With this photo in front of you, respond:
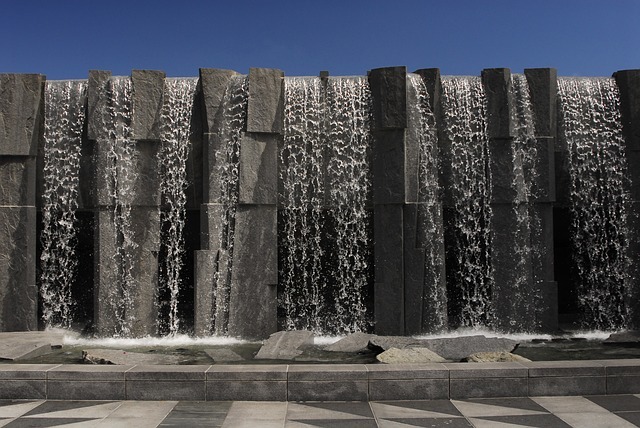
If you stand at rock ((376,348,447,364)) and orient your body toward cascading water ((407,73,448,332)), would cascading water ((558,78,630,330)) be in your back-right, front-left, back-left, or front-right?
front-right

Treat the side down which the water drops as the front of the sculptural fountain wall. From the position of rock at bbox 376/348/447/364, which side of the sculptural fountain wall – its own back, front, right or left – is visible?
front

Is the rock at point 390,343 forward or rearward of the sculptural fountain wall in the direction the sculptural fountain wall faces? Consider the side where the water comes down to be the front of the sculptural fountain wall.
forward

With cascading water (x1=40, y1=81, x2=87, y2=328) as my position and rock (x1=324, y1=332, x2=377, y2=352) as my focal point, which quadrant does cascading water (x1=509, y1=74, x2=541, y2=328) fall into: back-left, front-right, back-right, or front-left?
front-left

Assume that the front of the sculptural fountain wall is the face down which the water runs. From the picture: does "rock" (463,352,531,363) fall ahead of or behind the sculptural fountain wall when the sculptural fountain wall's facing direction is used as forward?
ahead

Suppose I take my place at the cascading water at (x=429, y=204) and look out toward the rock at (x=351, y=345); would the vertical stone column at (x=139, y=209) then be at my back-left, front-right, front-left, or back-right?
front-right

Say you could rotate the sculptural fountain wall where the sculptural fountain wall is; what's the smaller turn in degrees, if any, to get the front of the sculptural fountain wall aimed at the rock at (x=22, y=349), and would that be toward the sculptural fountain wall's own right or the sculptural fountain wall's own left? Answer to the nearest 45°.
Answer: approximately 45° to the sculptural fountain wall's own right

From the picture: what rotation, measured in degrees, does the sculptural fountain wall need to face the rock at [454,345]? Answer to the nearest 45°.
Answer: approximately 45° to its left

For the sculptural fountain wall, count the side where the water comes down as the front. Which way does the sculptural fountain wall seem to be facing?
toward the camera

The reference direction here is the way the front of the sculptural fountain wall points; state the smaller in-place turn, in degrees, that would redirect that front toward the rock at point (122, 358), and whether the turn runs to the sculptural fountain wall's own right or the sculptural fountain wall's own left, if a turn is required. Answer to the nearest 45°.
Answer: approximately 45° to the sculptural fountain wall's own right
